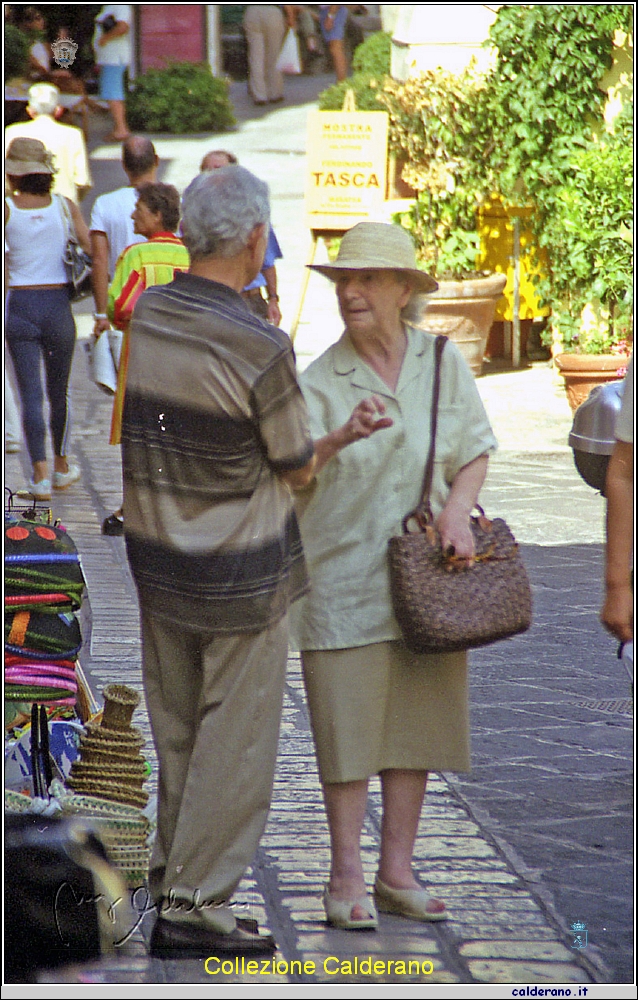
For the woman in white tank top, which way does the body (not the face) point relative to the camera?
away from the camera

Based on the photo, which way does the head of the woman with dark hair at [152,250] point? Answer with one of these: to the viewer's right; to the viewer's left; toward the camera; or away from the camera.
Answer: to the viewer's left

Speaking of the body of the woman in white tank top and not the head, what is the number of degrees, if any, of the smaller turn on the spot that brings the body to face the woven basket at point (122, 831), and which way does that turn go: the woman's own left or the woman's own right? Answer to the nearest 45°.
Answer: approximately 180°

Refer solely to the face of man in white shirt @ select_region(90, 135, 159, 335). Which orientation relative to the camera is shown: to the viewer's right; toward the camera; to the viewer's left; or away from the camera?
away from the camera

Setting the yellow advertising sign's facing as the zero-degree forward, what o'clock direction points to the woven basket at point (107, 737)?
The woven basket is roughly at 12 o'clock from the yellow advertising sign.

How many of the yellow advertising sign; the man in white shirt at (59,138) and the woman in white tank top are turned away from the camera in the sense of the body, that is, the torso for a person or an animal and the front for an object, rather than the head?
2

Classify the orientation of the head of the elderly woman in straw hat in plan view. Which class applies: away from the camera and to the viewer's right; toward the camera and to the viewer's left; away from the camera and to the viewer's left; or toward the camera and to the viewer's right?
toward the camera and to the viewer's left

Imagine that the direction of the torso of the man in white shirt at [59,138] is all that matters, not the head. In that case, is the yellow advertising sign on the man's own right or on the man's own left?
on the man's own right

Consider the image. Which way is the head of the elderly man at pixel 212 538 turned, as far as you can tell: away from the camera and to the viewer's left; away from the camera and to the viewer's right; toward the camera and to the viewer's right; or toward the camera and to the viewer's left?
away from the camera and to the viewer's right

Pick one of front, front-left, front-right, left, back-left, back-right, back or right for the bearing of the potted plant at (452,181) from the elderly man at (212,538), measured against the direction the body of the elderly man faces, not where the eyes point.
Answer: front-left

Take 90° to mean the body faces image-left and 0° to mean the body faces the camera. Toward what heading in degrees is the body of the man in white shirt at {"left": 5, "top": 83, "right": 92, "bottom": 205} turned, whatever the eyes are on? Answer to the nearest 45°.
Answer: approximately 180°

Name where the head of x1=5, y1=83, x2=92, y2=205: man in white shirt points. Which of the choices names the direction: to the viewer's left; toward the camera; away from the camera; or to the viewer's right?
away from the camera

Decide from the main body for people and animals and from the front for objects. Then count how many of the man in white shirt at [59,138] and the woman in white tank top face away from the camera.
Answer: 2

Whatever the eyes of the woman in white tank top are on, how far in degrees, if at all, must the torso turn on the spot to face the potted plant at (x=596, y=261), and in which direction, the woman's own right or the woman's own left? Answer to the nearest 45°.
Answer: approximately 45° to the woman's own right

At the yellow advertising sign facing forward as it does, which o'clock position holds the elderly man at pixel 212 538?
The elderly man is roughly at 12 o'clock from the yellow advertising sign.

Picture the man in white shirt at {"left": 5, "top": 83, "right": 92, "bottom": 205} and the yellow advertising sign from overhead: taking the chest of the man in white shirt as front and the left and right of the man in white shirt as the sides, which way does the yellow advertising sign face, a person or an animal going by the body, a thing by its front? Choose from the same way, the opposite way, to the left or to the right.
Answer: the opposite way

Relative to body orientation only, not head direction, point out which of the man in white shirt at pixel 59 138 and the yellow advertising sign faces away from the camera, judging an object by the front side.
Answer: the man in white shirt

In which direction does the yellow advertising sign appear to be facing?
toward the camera

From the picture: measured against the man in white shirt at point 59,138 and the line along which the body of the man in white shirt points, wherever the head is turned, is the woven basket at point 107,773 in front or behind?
behind
